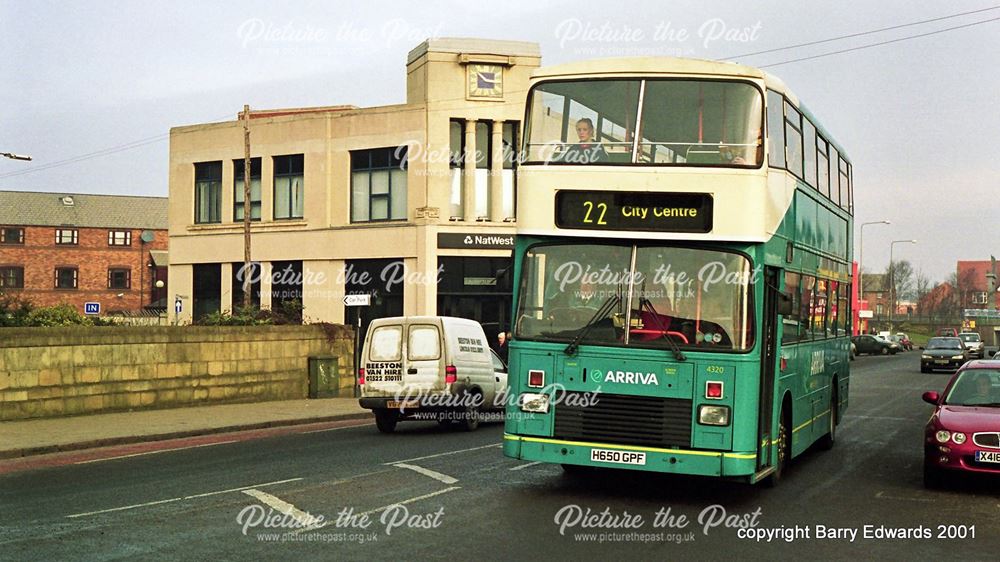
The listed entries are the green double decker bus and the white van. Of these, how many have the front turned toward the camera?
1

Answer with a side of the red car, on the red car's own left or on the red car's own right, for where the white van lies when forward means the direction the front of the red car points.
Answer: on the red car's own right

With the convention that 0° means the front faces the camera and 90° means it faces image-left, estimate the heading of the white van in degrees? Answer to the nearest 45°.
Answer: approximately 225°

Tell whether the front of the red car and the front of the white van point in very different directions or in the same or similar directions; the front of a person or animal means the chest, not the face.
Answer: very different directions

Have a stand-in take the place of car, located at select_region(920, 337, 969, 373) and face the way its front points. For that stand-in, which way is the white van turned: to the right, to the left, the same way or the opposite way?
the opposite way

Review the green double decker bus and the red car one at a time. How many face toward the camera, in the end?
2

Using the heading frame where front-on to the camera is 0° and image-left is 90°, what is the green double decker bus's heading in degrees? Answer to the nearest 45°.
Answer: approximately 0°

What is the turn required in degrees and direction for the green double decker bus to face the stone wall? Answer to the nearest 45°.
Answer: approximately 135° to its right

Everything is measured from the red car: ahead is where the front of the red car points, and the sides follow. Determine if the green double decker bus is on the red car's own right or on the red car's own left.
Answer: on the red car's own right

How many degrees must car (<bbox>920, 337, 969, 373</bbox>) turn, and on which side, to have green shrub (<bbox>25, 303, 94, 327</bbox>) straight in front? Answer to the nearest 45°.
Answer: approximately 45° to its right

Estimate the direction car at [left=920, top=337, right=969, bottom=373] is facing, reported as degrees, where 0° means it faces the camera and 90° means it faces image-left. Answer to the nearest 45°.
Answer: approximately 0°
